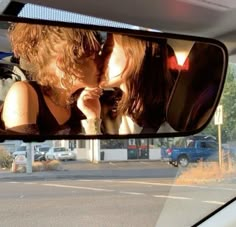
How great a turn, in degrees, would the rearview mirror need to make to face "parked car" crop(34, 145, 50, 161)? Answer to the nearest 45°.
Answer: approximately 180°

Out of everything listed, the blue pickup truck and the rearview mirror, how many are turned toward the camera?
1

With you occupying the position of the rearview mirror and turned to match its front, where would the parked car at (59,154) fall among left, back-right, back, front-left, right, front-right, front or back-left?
back

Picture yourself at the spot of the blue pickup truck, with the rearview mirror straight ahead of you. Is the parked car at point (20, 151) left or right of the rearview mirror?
right

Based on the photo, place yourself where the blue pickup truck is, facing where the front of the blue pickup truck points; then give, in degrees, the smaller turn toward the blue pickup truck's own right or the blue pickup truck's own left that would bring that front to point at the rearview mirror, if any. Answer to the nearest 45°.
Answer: approximately 135° to the blue pickup truck's own right
